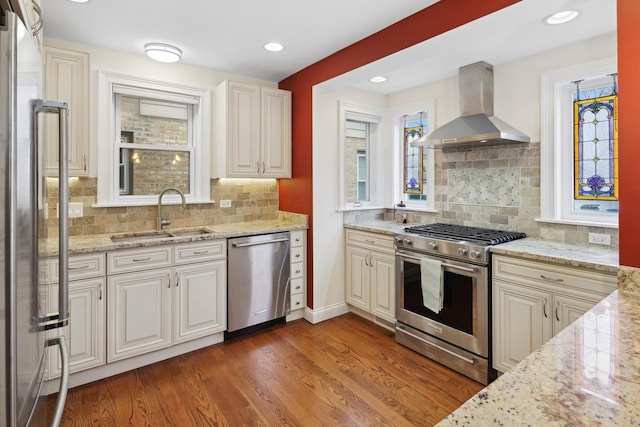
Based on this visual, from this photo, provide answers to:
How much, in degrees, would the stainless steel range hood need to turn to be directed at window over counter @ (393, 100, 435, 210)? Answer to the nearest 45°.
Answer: approximately 90° to its right

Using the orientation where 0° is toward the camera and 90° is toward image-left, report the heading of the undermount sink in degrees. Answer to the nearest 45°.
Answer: approximately 0°

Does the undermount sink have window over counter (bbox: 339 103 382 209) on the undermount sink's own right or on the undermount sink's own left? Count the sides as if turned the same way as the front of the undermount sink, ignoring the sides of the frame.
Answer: on the undermount sink's own left

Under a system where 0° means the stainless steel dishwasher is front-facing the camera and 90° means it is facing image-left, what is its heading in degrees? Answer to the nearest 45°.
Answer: approximately 315°

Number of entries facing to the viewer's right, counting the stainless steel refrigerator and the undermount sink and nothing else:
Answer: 1

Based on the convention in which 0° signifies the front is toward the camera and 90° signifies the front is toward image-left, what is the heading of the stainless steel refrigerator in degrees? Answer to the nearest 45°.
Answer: approximately 270°
